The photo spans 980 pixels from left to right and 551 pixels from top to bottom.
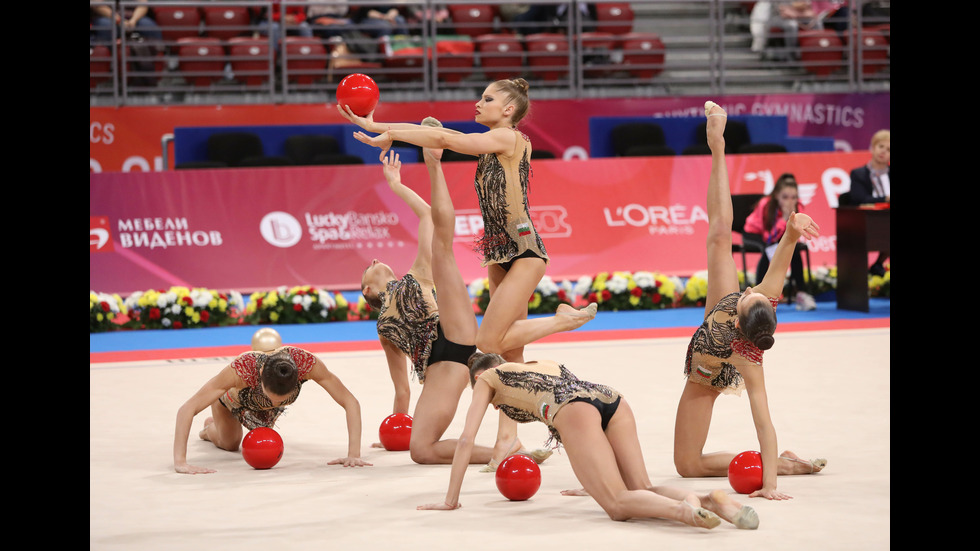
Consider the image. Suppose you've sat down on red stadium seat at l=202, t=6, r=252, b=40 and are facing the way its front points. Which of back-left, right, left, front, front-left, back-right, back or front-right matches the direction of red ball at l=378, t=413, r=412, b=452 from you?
front

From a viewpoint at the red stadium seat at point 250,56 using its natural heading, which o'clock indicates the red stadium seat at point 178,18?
the red stadium seat at point 178,18 is roughly at 4 o'clock from the red stadium seat at point 250,56.

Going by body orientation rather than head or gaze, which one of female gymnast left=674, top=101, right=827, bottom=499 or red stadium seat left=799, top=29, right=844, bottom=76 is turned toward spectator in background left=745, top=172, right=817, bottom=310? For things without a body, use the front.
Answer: the red stadium seat

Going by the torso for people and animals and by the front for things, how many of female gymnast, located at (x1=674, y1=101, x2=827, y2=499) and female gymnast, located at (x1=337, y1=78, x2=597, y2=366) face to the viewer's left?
2

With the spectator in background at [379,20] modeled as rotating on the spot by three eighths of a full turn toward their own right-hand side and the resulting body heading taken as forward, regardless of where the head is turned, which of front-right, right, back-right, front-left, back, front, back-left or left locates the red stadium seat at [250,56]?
front-left

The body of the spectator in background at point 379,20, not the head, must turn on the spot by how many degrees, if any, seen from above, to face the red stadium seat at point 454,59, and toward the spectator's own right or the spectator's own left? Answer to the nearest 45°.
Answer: approximately 90° to the spectator's own left

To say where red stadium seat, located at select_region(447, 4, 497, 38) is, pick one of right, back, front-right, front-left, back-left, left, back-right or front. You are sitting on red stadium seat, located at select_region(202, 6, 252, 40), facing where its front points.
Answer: left

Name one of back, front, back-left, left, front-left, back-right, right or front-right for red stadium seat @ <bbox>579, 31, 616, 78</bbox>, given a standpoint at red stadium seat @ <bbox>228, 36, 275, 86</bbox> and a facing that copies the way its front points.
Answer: left

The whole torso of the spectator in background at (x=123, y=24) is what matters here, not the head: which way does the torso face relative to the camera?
toward the camera

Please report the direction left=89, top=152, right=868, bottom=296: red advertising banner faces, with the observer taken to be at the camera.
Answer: facing the viewer

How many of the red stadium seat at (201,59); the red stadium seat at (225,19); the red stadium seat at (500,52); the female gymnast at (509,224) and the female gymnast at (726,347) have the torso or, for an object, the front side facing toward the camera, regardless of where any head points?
3

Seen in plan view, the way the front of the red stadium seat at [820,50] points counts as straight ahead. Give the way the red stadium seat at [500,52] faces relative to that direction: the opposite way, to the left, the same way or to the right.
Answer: the same way

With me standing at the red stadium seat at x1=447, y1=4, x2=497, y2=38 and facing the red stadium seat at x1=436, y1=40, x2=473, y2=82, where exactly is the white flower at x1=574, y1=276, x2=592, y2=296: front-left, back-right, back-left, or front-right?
front-left

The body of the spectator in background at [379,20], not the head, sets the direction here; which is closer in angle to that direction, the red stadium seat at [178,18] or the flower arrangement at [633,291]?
the flower arrangement

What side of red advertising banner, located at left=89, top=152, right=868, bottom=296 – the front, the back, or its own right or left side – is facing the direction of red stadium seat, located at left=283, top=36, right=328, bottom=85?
back

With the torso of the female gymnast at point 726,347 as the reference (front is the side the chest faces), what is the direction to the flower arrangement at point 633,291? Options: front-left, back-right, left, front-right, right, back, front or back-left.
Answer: right

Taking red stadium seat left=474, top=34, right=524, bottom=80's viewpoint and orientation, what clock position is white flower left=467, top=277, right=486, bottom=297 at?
The white flower is roughly at 12 o'clock from the red stadium seat.

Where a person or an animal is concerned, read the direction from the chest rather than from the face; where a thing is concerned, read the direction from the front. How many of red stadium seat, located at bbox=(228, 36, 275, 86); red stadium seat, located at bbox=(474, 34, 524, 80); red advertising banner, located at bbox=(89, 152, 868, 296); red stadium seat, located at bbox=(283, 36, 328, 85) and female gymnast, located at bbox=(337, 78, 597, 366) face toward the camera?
4

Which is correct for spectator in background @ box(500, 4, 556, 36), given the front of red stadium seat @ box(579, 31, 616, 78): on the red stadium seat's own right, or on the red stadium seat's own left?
on the red stadium seat's own right

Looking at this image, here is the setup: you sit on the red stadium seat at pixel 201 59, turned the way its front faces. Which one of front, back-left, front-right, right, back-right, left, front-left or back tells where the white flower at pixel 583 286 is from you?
front-left
